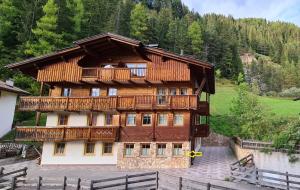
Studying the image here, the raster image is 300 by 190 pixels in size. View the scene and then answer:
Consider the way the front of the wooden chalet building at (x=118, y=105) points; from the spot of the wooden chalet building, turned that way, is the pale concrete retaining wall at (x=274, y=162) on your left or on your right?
on your left

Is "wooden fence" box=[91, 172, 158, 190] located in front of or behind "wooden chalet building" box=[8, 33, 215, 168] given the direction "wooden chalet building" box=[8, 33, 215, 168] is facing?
in front

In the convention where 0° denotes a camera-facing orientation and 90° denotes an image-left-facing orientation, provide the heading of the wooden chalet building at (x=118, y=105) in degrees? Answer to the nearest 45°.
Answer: approximately 0°

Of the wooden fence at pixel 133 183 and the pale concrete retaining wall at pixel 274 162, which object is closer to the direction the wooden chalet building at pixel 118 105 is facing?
the wooden fence

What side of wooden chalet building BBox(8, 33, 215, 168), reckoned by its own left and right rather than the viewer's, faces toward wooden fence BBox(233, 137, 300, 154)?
left
